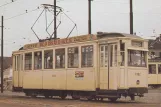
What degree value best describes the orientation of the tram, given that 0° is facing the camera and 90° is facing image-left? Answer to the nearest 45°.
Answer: approximately 315°
